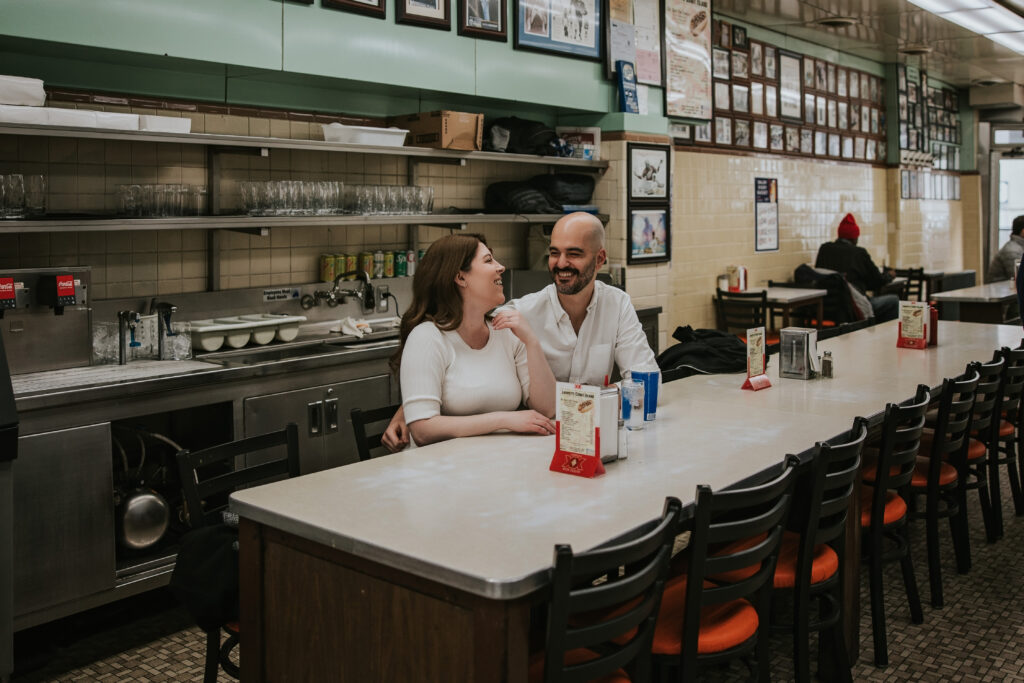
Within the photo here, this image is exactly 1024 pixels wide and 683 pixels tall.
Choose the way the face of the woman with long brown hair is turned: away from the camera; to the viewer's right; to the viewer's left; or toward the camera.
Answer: to the viewer's right

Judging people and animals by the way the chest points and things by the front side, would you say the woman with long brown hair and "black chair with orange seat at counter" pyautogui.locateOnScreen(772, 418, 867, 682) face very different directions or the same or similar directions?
very different directions

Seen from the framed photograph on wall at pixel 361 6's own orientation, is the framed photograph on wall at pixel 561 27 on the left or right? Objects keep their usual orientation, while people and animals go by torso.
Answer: on its left

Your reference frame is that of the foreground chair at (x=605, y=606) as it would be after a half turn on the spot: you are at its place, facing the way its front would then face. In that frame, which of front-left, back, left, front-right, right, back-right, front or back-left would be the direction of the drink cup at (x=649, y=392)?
back-left

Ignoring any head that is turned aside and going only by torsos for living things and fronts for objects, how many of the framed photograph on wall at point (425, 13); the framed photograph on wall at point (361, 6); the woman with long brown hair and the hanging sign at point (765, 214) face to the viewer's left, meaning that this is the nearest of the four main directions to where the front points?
0

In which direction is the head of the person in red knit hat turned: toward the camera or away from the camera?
away from the camera

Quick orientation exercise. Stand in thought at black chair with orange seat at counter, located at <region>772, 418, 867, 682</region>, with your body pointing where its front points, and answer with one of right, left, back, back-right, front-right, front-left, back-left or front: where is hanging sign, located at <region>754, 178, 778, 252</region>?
front-right

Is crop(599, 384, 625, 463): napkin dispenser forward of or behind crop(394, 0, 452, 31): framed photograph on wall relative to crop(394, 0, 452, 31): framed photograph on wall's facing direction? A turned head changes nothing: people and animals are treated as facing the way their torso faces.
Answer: forward

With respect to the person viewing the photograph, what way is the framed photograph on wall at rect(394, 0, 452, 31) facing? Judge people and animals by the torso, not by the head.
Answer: facing the viewer and to the right of the viewer

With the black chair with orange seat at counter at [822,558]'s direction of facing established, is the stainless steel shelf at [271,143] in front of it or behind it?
in front

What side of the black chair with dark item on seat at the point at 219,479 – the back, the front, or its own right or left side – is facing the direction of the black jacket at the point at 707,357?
left

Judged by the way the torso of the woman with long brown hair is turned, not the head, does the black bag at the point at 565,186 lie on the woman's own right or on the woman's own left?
on the woman's own left
